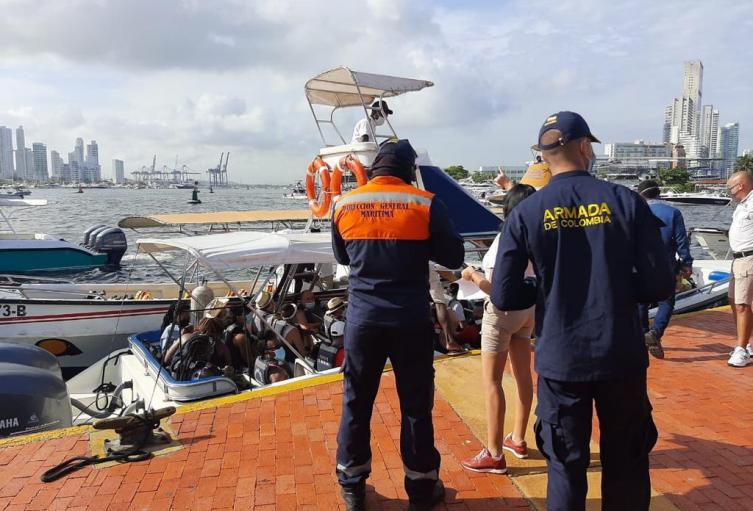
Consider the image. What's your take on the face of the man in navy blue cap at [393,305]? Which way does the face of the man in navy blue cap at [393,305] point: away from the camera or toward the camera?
away from the camera

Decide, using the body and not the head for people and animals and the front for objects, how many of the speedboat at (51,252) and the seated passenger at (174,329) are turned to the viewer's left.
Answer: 1

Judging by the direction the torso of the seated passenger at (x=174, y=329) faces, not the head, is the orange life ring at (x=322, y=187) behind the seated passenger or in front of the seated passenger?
in front

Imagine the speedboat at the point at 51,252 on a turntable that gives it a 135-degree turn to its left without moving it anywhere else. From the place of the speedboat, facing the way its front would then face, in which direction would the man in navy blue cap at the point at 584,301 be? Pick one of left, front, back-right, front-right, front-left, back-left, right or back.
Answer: front-right

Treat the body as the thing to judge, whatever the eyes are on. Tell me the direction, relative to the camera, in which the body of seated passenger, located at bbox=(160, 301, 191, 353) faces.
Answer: to the viewer's right

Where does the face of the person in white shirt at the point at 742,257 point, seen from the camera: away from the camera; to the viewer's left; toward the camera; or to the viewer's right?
to the viewer's left

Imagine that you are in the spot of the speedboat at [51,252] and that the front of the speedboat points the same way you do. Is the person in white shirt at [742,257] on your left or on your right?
on your left

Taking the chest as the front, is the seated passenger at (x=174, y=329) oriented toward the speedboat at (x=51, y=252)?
no

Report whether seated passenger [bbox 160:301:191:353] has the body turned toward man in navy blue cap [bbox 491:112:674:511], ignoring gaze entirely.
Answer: no

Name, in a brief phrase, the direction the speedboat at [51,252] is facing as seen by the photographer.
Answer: facing to the left of the viewer

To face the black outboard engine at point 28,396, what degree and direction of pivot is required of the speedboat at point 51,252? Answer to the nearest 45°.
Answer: approximately 90° to its left

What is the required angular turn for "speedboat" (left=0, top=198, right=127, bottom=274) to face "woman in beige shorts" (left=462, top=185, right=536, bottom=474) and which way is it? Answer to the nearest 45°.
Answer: approximately 90° to its left

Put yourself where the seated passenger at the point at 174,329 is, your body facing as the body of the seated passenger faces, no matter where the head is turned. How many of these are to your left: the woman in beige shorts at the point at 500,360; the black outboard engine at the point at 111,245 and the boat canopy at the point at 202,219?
2

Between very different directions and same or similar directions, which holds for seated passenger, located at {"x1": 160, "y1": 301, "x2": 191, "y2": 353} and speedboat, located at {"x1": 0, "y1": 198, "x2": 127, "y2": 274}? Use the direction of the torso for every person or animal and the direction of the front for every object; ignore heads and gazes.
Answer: very different directions

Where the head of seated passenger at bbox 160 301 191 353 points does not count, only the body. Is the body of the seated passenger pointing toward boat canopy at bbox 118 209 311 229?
no
